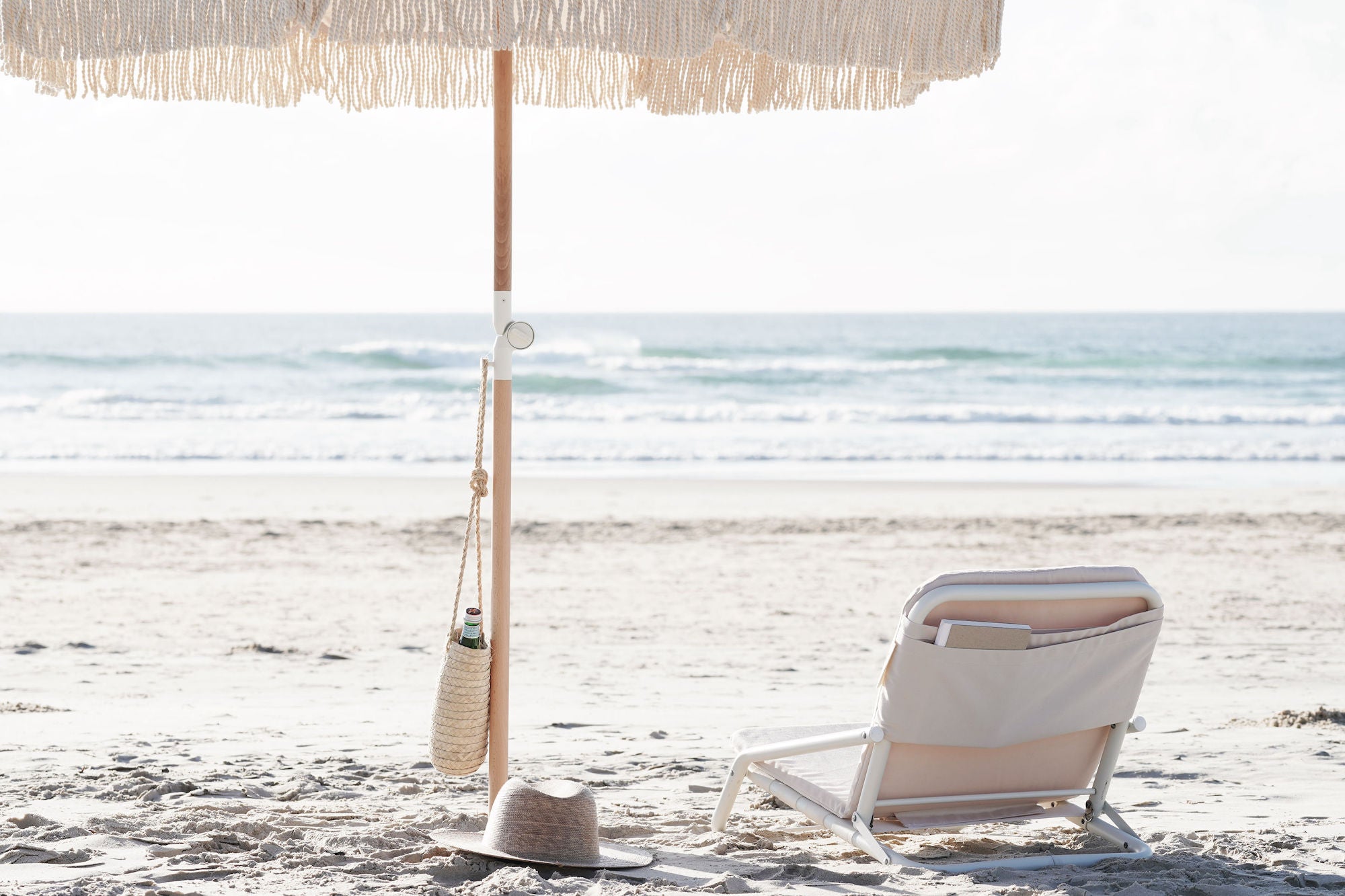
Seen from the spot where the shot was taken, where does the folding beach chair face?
facing away from the viewer and to the left of the viewer

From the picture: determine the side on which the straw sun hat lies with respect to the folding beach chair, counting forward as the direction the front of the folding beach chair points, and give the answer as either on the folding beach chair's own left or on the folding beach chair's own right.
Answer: on the folding beach chair's own left

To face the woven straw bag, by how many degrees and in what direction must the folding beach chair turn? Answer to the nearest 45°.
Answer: approximately 45° to its left
